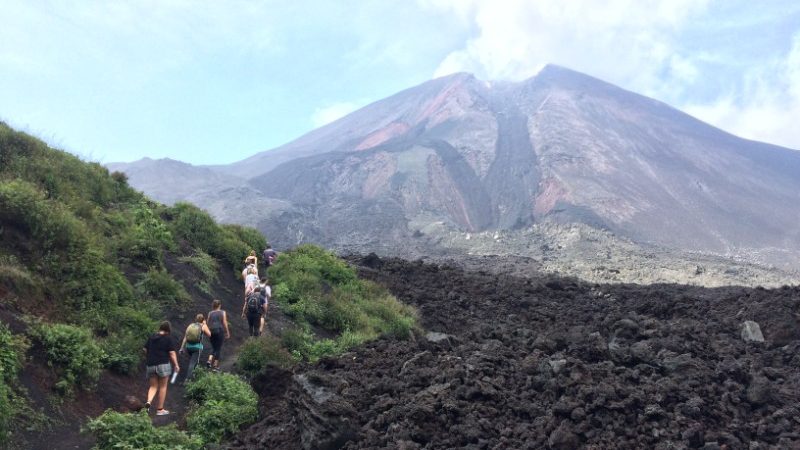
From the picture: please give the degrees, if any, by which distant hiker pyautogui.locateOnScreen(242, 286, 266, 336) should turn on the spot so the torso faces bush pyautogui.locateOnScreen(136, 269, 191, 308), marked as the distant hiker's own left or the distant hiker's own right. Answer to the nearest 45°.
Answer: approximately 90° to the distant hiker's own left

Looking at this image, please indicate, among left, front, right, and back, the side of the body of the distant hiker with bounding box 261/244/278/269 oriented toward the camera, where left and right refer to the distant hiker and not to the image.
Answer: back

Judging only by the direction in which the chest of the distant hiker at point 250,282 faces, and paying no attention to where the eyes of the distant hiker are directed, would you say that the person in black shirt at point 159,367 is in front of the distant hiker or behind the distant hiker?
behind

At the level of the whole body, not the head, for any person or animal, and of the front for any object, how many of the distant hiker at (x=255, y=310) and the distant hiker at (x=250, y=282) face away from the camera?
2

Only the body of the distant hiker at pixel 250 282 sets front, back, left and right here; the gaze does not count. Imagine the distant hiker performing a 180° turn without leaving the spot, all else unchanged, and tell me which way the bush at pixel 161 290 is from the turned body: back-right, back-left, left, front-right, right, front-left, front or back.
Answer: front-right

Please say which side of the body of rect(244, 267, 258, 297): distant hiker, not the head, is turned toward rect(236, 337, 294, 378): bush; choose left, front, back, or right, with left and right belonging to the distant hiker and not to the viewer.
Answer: back

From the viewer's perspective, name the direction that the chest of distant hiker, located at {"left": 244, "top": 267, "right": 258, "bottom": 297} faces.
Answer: away from the camera

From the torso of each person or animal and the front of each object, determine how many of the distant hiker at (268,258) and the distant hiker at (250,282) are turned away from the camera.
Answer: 2

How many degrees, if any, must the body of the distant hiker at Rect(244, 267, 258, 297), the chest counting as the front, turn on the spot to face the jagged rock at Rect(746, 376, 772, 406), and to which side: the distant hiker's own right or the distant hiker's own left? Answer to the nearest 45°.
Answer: approximately 135° to the distant hiker's own right

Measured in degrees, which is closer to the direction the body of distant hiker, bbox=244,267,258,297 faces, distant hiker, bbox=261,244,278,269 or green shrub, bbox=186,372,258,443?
the distant hiker

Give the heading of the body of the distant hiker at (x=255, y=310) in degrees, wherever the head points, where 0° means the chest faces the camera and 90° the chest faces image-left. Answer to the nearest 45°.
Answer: approximately 180°

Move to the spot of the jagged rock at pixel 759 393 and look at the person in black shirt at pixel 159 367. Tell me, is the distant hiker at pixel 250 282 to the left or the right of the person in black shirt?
right

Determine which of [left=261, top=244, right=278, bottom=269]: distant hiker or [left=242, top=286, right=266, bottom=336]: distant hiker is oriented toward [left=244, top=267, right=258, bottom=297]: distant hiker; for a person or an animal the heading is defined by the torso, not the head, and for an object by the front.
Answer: [left=242, top=286, right=266, bottom=336]: distant hiker

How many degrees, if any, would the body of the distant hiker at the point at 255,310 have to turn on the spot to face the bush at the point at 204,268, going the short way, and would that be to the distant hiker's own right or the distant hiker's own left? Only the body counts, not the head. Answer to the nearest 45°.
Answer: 0° — they already face it
